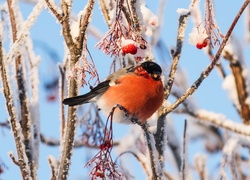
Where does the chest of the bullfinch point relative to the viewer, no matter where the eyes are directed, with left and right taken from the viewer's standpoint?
facing the viewer and to the right of the viewer
